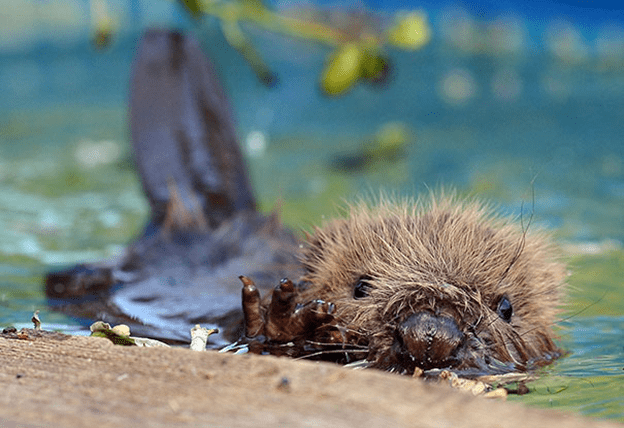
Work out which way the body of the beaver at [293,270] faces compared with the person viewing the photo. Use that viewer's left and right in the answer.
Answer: facing the viewer and to the right of the viewer
